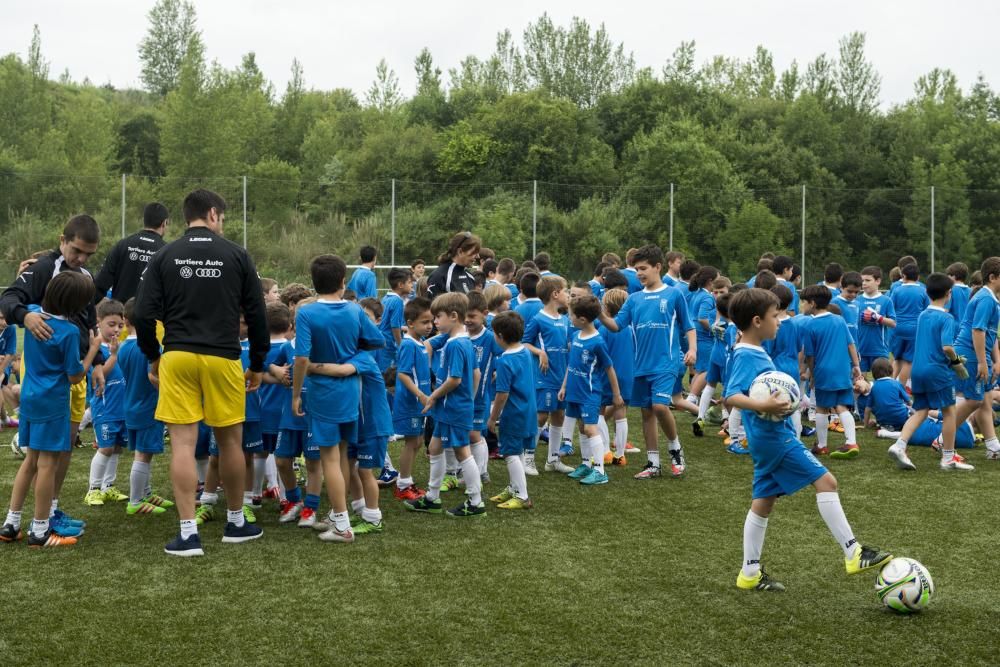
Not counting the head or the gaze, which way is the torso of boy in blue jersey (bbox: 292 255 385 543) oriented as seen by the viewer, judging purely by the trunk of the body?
away from the camera

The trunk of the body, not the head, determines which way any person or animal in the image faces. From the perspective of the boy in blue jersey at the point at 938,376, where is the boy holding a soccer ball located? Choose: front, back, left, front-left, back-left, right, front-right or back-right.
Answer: back-right

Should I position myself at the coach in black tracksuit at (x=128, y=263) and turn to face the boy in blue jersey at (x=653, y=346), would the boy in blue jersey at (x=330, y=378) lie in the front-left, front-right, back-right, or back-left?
front-right

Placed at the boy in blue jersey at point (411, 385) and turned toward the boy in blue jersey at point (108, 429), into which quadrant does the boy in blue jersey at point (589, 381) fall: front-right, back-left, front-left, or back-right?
back-right

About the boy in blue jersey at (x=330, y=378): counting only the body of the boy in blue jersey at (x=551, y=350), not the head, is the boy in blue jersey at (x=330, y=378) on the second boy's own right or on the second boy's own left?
on the second boy's own right

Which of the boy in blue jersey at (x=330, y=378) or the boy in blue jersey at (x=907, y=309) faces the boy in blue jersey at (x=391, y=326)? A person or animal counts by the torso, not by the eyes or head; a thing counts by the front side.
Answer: the boy in blue jersey at (x=330, y=378)

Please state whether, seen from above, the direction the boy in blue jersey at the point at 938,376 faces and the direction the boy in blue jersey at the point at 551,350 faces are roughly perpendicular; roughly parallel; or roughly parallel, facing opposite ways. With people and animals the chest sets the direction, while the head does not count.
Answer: roughly perpendicular

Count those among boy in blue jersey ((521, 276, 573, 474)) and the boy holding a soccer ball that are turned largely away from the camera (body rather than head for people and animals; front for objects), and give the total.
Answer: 0

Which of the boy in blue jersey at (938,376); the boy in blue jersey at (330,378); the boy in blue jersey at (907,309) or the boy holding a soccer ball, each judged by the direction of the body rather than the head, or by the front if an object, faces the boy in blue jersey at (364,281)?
the boy in blue jersey at (330,378)

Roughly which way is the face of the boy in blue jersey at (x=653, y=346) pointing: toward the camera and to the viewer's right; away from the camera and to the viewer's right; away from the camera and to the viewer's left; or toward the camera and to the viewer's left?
toward the camera and to the viewer's left

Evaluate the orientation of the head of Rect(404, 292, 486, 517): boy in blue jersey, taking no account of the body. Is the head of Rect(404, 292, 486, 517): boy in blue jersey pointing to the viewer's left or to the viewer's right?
to the viewer's left

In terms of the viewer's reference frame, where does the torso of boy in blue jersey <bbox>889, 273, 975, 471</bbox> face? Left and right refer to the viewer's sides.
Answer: facing away from the viewer and to the right of the viewer

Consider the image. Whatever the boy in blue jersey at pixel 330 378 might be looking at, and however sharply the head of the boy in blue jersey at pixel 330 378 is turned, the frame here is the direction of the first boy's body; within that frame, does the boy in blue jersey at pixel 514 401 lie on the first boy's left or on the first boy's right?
on the first boy's right

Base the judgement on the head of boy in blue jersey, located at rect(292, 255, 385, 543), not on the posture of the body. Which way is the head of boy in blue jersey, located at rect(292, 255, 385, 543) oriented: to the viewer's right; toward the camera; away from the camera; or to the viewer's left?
away from the camera
